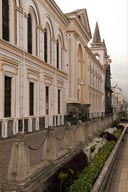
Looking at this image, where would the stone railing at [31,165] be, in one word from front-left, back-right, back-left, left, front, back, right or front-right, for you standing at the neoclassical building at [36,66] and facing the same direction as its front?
front-right

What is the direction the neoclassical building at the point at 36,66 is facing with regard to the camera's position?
facing the viewer and to the right of the viewer

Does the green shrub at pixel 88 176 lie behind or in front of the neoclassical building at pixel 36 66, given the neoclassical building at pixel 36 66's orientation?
in front
